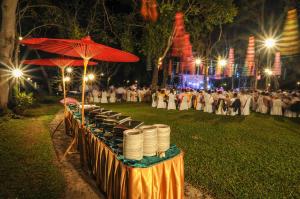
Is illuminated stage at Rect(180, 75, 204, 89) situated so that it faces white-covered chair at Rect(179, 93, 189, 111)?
yes

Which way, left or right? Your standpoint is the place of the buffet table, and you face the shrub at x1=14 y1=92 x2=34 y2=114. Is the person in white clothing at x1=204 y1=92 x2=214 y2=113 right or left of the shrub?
right

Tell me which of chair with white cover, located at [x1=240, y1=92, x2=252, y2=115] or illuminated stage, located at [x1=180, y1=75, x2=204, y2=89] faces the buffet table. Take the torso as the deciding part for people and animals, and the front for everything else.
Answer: the illuminated stage

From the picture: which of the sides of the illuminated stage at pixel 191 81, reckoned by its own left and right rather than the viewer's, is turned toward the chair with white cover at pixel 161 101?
front

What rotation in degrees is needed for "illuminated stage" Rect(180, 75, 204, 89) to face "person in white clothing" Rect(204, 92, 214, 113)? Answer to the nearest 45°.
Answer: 0° — it already faces them

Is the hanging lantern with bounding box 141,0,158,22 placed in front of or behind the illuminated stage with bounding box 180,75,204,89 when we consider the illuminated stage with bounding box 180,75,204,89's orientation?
in front

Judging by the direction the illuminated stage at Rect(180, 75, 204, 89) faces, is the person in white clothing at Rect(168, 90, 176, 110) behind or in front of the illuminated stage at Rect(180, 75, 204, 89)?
in front

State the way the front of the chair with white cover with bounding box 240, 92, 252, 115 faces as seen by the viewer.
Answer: away from the camera

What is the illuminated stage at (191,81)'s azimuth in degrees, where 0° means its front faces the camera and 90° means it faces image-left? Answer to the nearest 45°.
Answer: approximately 0°

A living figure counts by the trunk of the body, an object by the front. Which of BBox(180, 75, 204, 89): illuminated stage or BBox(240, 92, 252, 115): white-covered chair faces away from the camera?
the white-covered chair

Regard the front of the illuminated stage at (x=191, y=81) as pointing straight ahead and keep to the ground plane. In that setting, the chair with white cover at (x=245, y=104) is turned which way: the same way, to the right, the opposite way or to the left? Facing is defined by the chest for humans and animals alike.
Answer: the opposite way

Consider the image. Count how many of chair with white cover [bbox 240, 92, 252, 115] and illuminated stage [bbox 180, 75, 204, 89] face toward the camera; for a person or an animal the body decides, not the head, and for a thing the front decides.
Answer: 1
